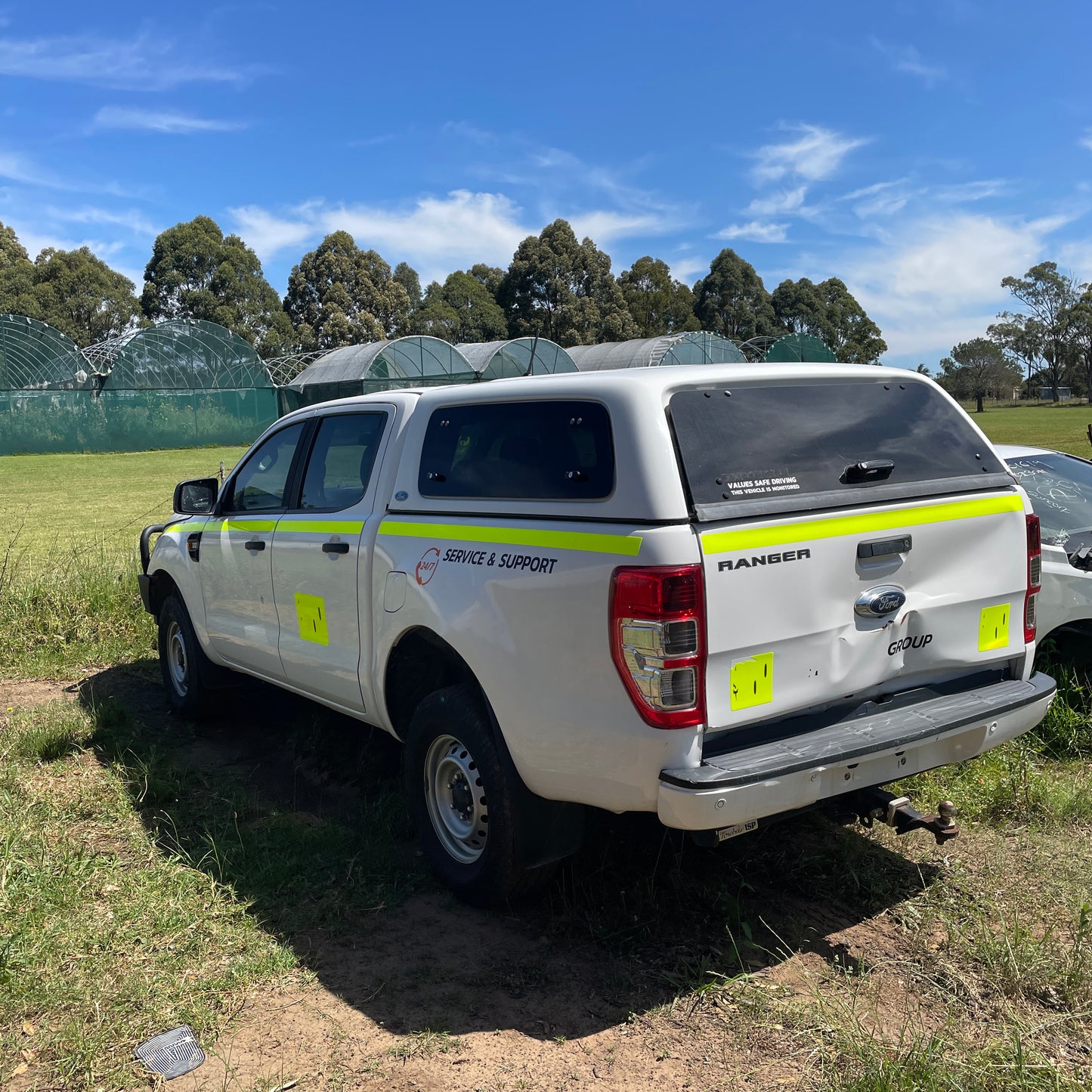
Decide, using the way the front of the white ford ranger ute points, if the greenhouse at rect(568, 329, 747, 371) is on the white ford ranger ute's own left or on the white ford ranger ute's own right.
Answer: on the white ford ranger ute's own right

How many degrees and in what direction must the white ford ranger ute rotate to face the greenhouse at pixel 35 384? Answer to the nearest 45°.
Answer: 0° — it already faces it

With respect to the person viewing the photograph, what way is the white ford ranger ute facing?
facing away from the viewer and to the left of the viewer

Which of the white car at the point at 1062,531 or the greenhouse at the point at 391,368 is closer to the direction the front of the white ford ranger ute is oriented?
the greenhouse

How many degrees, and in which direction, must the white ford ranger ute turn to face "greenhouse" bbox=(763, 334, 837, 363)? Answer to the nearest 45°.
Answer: approximately 45° to its right

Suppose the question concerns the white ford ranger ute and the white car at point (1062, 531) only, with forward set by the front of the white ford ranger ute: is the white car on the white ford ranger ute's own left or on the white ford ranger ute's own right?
on the white ford ranger ute's own right
